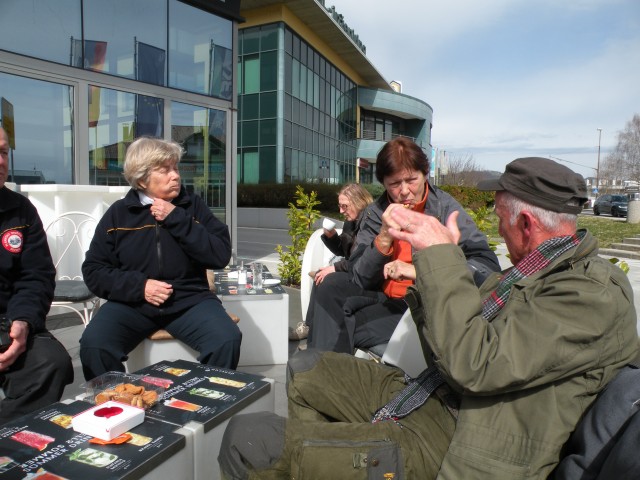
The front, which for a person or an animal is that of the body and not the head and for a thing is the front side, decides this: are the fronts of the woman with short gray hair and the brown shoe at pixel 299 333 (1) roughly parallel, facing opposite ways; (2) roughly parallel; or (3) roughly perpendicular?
roughly perpendicular

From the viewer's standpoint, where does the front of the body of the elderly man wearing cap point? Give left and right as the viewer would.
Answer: facing to the left of the viewer

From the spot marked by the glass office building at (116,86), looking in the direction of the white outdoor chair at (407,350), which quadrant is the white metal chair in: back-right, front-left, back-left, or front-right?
front-right

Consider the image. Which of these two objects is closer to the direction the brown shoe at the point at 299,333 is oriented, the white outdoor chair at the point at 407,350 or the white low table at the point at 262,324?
the white low table

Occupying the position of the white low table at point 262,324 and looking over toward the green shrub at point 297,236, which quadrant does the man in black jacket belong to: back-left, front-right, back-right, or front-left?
back-left

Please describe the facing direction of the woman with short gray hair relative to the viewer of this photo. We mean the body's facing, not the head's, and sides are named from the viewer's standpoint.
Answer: facing the viewer

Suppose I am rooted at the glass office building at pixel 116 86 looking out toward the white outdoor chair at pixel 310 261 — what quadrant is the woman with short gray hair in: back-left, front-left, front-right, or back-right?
front-right

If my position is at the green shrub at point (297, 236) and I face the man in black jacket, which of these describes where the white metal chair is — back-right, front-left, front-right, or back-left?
front-right

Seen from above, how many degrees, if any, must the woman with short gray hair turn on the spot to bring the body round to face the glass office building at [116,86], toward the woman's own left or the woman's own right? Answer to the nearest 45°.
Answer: approximately 180°

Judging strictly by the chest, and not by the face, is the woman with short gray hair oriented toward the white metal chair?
no

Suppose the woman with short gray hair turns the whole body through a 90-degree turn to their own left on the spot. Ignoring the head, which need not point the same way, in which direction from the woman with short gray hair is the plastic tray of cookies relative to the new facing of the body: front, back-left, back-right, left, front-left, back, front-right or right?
right

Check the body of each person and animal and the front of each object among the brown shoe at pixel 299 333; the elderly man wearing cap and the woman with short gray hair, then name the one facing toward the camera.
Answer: the woman with short gray hair
